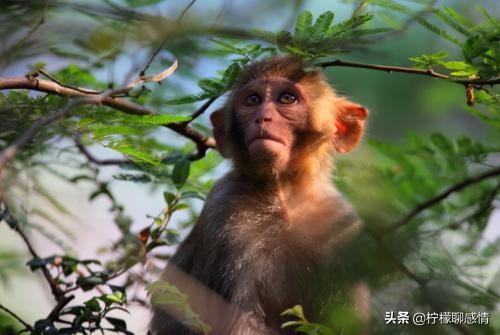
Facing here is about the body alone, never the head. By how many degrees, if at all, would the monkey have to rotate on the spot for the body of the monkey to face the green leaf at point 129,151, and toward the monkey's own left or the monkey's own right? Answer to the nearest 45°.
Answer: approximately 45° to the monkey's own right

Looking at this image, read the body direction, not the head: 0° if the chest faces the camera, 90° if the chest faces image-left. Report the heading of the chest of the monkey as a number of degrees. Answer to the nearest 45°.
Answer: approximately 0°

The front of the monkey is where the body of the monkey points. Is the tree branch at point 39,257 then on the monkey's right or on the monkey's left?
on the monkey's right
